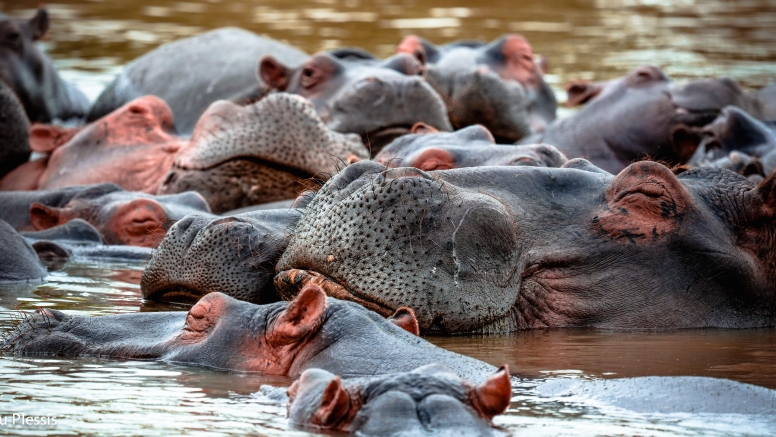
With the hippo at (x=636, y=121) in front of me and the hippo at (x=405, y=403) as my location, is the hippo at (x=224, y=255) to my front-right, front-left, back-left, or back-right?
front-left

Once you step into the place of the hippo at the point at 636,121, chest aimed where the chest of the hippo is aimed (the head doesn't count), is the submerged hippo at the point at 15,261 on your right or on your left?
on your right

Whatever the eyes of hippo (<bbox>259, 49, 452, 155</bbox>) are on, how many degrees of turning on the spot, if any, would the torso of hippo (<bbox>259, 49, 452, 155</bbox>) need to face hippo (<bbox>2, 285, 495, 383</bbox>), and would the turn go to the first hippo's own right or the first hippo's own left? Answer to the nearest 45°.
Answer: approximately 45° to the first hippo's own right

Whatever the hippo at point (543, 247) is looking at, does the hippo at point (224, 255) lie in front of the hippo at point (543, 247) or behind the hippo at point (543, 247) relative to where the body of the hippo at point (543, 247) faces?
in front

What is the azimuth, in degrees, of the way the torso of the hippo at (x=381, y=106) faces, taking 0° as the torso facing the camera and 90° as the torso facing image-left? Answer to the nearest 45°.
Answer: approximately 315°

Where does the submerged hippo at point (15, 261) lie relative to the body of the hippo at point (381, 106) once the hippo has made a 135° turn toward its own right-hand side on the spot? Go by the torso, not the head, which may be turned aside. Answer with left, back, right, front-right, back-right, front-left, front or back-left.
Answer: front-left

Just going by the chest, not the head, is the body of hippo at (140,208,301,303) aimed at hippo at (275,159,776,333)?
no

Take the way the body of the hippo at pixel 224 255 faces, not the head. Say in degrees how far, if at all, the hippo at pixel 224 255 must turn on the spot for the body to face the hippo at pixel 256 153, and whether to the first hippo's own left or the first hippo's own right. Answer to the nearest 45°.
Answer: approximately 135° to the first hippo's own right

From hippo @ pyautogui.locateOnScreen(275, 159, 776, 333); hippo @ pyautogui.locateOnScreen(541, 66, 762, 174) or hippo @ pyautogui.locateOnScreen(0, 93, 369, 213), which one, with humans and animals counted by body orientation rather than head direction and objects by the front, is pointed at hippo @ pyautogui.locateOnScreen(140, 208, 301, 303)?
hippo @ pyautogui.locateOnScreen(275, 159, 776, 333)

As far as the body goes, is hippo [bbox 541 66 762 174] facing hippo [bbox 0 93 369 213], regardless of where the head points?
no

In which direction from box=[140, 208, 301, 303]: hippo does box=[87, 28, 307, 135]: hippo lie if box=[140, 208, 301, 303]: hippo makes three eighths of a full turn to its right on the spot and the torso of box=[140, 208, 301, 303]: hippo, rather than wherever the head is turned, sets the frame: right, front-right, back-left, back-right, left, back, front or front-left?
front

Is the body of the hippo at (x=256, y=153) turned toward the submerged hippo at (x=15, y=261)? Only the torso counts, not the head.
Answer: no

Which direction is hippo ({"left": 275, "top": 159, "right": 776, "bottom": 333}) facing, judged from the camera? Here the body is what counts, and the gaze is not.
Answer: to the viewer's left
